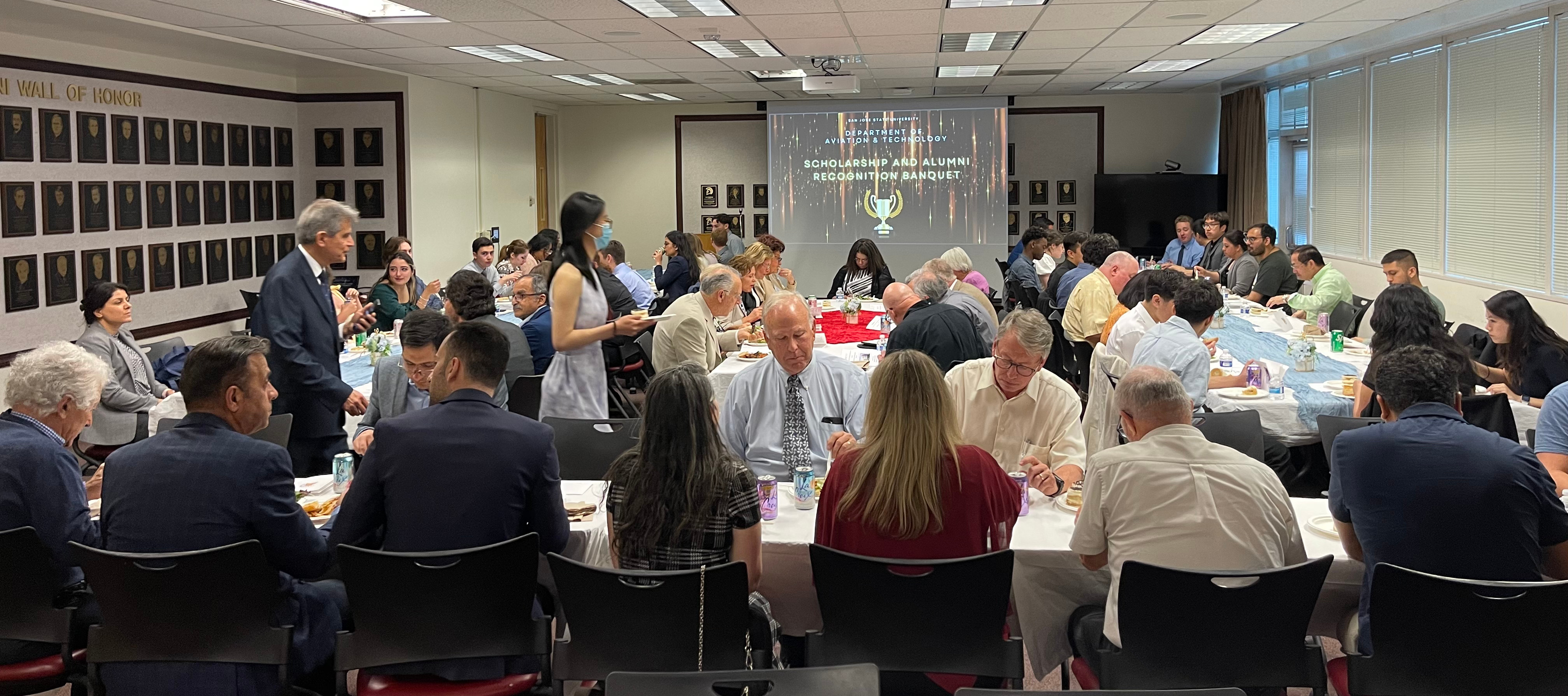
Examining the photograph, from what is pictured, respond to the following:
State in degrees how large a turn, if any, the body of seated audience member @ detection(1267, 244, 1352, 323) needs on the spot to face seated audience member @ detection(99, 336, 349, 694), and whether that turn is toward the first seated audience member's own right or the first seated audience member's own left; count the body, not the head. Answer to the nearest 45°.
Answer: approximately 90° to the first seated audience member's own left

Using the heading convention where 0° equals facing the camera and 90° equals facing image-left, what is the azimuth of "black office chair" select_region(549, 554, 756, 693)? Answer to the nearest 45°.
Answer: approximately 180°

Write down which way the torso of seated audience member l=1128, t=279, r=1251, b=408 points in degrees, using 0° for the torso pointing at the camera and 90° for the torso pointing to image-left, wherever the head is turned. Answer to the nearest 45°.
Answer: approximately 225°

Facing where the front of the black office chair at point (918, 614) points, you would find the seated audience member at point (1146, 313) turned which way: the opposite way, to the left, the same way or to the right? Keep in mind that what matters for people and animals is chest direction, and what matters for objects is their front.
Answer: to the right

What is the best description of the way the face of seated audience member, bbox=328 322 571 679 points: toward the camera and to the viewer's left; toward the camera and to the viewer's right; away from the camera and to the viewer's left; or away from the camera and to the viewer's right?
away from the camera and to the viewer's left

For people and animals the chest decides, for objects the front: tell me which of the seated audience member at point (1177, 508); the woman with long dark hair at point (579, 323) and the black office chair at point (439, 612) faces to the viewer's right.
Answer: the woman with long dark hair

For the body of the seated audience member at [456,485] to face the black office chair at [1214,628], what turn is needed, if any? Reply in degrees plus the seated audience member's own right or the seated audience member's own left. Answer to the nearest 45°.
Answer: approximately 135° to the seated audience member's own right

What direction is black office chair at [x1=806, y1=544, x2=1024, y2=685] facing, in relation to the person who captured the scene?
facing away from the viewer

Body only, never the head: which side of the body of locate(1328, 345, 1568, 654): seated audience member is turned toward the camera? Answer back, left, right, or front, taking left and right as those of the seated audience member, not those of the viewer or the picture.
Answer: back

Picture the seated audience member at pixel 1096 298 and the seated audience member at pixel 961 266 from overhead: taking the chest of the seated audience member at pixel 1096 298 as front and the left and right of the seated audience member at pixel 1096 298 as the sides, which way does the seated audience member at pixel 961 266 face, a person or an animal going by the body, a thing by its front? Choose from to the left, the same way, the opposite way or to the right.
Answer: the opposite way

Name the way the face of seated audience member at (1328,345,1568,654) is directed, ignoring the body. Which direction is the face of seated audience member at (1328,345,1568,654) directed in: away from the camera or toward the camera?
away from the camera

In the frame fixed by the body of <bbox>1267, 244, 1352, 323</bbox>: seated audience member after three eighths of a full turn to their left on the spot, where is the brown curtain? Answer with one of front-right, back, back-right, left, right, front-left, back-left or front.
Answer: back-left

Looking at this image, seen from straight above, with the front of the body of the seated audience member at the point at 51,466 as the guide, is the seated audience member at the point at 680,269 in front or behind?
in front

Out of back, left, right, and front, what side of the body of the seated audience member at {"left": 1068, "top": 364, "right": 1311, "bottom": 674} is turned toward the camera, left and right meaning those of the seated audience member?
back

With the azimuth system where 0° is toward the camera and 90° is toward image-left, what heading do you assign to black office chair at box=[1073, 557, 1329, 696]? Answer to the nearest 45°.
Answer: approximately 180°
